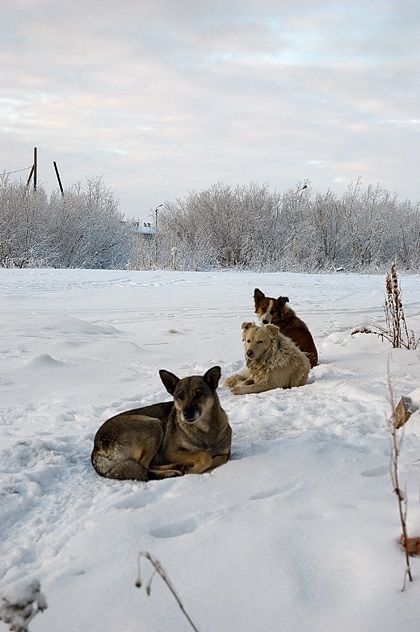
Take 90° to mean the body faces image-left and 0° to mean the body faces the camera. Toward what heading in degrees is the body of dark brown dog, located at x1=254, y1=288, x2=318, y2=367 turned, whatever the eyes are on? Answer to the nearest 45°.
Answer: approximately 45°

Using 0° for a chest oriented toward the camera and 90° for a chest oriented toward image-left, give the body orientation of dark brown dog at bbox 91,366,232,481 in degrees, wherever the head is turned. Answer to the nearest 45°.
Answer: approximately 315°

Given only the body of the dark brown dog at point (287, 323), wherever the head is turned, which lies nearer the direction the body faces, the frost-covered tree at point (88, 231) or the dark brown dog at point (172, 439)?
the frost-covered tree

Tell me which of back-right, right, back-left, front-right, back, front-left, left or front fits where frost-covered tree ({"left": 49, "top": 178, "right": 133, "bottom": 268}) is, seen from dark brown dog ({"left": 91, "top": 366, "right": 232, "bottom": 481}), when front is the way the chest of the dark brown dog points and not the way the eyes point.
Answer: back-left

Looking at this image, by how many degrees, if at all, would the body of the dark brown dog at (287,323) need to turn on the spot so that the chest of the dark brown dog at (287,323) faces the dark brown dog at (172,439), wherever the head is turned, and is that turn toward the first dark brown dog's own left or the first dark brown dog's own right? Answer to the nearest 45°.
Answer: approximately 45° to the first dark brown dog's own left

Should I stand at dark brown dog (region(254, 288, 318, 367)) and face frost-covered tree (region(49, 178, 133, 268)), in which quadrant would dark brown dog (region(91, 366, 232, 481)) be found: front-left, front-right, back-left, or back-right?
back-left
